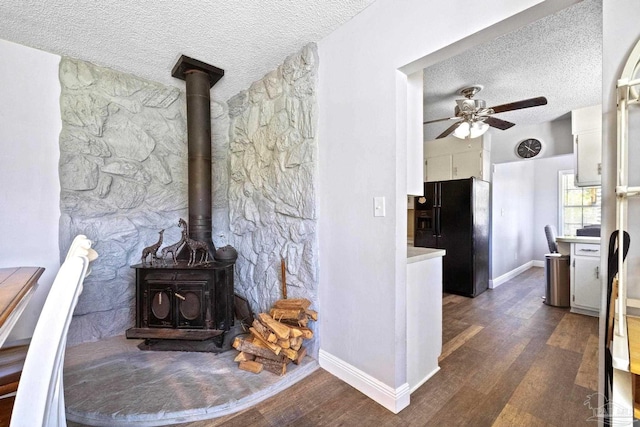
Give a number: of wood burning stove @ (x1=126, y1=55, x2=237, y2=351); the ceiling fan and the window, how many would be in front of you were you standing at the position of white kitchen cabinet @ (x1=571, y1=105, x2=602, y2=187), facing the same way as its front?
2

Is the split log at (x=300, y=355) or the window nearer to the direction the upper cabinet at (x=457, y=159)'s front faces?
the split log

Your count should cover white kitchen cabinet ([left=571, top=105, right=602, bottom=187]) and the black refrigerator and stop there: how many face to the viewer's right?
0

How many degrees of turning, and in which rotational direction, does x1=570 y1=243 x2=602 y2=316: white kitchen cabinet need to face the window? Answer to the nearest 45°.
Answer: approximately 135° to its right

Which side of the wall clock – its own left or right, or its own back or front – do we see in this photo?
front

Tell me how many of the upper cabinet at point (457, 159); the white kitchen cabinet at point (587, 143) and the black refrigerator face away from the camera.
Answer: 0

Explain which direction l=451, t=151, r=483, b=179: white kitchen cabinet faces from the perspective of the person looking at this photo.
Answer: facing the viewer and to the left of the viewer

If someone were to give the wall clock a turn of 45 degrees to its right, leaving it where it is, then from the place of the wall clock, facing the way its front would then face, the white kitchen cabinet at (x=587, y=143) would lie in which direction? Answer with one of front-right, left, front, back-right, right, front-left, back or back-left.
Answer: left

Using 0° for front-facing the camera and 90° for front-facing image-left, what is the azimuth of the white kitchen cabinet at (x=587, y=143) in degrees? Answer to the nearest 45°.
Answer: approximately 45°

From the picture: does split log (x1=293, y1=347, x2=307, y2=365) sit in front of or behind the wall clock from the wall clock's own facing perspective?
in front

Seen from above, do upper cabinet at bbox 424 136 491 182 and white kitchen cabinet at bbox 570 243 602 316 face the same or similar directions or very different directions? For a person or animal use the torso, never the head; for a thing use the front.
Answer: same or similar directions
